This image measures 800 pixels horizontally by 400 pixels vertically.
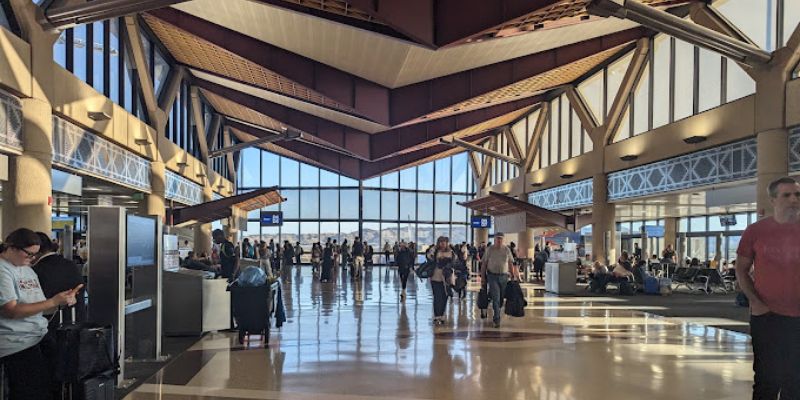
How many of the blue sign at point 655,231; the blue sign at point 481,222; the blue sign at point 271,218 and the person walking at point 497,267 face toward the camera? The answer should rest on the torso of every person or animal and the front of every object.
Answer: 4

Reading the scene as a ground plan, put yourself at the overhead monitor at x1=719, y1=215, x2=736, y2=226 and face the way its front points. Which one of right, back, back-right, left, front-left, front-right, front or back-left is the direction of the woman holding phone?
front

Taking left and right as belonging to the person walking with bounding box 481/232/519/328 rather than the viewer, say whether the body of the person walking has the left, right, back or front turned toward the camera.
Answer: front

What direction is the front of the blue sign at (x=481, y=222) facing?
toward the camera

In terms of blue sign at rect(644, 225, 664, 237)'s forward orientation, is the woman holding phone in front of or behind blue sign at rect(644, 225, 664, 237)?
in front

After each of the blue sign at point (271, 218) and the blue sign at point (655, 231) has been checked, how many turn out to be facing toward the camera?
2

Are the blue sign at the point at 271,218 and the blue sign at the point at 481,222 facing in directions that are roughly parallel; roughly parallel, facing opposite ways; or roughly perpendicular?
roughly parallel
